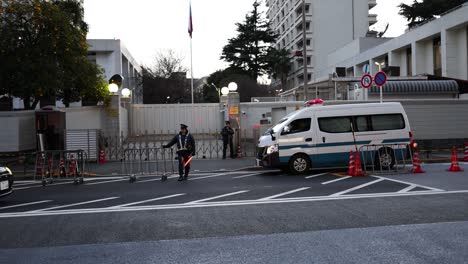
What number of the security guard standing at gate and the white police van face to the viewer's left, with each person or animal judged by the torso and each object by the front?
1

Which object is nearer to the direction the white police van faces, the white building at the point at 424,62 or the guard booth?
the guard booth

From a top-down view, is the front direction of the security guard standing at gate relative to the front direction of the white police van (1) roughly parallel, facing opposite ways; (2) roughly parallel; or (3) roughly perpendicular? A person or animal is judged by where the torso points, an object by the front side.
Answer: roughly perpendicular

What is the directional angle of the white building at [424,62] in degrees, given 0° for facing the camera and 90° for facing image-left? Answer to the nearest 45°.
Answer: approximately 45°

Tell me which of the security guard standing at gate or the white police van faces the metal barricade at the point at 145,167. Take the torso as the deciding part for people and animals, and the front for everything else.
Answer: the white police van

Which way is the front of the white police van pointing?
to the viewer's left

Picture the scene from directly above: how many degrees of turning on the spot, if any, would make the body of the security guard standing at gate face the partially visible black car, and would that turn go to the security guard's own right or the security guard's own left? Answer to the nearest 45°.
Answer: approximately 45° to the security guard's own right

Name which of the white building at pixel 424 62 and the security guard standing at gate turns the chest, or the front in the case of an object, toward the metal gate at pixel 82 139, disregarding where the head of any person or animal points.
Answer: the white building
